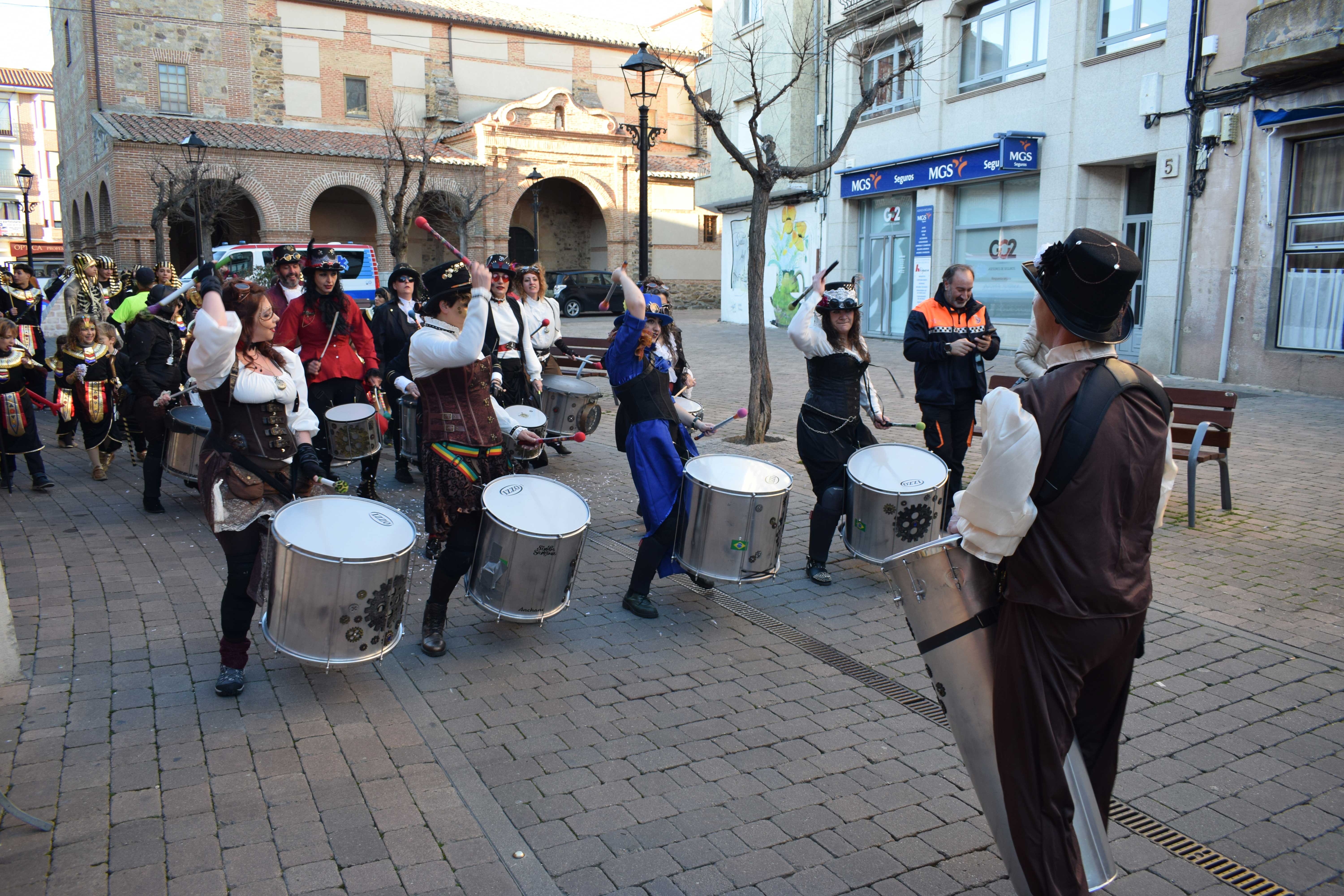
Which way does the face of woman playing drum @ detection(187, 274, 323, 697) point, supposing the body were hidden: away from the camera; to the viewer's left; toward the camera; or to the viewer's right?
to the viewer's right

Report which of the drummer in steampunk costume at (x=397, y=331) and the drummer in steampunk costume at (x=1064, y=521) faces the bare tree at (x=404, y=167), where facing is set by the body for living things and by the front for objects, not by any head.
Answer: the drummer in steampunk costume at (x=1064, y=521)

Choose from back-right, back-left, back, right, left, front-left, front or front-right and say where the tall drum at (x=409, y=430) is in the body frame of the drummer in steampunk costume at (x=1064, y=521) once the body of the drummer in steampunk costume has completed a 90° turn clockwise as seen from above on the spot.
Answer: left

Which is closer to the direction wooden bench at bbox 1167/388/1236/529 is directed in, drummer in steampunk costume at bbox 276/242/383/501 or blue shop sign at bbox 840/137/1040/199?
the drummer in steampunk costume

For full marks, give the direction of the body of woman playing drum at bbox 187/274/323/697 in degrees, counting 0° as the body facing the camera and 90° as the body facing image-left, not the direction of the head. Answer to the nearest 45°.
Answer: approximately 315°

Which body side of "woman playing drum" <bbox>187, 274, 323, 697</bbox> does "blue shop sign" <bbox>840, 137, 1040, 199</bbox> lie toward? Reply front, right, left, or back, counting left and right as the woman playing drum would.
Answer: left

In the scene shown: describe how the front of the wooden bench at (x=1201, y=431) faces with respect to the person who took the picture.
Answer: facing the viewer and to the left of the viewer

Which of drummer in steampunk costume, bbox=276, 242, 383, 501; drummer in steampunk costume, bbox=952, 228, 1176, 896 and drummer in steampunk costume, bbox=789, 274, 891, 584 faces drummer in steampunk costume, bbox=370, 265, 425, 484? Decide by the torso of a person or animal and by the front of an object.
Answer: drummer in steampunk costume, bbox=952, 228, 1176, 896

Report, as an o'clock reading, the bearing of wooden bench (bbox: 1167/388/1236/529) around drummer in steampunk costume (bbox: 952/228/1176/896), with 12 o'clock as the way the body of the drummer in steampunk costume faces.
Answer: The wooden bench is roughly at 2 o'clock from the drummer in steampunk costume.

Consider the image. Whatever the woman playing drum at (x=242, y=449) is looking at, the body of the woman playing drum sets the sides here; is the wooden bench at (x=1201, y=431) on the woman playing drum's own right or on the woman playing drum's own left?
on the woman playing drum's own left

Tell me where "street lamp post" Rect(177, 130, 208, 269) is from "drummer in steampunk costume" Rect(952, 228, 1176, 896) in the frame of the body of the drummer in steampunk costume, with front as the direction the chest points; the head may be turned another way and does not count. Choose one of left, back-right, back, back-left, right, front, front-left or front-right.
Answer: front

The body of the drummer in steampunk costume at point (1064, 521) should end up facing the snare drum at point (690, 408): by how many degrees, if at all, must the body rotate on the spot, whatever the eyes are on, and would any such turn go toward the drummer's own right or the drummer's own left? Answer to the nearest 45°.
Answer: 0° — they already face it

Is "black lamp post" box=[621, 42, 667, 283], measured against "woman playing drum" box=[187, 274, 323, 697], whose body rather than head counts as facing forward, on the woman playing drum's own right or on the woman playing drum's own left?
on the woman playing drum's own left

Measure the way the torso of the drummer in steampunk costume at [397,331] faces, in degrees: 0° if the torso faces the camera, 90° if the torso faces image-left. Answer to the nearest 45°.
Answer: approximately 315°

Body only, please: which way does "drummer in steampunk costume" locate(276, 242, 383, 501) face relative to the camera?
toward the camera

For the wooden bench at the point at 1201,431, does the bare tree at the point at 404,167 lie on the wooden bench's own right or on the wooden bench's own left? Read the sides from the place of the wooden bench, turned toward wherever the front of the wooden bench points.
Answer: on the wooden bench's own right

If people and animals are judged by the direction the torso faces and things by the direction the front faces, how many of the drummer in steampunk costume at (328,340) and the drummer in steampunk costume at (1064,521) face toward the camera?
1
